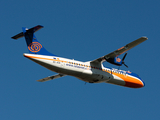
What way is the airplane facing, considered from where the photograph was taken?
facing away from the viewer and to the right of the viewer
